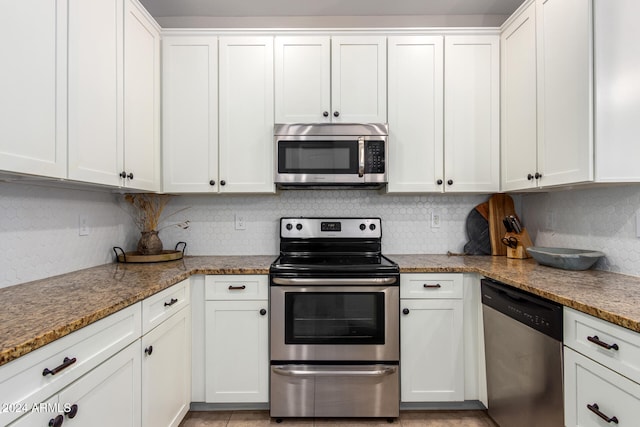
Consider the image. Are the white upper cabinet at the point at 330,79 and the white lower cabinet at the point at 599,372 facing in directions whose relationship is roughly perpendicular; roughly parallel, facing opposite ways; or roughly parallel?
roughly perpendicular

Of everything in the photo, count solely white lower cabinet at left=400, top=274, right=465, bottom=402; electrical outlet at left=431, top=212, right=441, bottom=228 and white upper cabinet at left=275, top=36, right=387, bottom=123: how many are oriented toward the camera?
3

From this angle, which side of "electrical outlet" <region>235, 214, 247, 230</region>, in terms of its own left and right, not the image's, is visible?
front

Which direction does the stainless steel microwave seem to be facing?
toward the camera

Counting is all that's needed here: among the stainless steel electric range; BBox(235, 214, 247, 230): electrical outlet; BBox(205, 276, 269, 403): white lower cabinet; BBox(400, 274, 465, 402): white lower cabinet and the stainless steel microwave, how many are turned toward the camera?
5

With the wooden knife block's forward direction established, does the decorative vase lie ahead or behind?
ahead

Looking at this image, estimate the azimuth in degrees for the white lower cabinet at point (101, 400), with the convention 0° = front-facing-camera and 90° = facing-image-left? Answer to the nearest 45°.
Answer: approximately 315°

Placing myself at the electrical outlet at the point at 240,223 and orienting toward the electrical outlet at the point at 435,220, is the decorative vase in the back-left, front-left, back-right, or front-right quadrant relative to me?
back-right

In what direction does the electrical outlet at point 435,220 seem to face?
toward the camera
